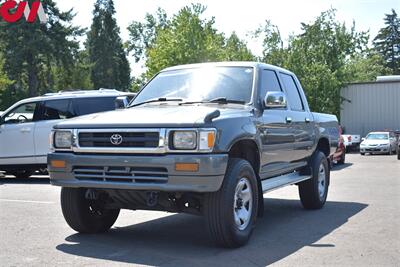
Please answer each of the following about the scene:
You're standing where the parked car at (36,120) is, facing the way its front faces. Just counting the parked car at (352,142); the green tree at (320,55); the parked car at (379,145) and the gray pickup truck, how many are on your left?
1

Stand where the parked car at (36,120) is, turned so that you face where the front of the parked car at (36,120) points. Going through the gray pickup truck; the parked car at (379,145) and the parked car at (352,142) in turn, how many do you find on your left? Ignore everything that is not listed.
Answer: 1

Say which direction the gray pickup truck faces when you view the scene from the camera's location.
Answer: facing the viewer and to the left of the viewer

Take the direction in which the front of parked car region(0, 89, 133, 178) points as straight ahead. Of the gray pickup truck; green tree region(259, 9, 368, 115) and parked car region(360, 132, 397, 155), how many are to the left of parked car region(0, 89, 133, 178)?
1

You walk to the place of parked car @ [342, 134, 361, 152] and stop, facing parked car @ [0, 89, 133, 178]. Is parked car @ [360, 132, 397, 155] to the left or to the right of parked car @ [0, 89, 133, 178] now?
left

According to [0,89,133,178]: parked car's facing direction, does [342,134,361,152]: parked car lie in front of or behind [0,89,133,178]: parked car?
behind

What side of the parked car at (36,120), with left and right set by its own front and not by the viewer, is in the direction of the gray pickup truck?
left

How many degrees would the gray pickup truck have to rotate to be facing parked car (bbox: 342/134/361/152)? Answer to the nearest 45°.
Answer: approximately 135° to its right

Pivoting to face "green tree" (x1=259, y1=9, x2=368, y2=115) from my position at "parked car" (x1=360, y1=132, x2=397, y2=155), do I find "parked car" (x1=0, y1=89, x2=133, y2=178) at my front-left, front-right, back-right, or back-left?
back-left

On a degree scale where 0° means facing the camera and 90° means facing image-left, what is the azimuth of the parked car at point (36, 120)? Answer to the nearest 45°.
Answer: approximately 90°

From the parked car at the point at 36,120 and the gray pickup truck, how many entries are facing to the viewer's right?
0

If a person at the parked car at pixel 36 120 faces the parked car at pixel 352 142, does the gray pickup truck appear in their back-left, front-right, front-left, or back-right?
back-right

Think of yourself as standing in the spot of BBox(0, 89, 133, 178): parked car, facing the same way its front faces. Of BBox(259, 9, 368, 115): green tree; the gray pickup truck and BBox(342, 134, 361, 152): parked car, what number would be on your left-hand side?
1

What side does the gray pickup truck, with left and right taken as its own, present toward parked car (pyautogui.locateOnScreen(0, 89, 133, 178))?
right
